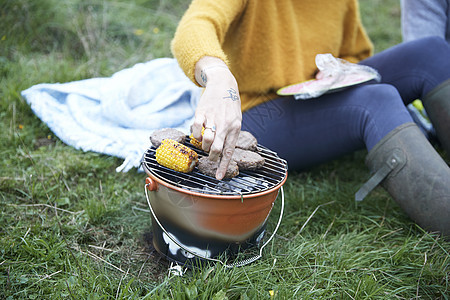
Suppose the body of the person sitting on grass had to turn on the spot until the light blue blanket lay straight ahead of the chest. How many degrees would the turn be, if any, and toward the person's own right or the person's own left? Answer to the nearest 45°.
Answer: approximately 135° to the person's own right

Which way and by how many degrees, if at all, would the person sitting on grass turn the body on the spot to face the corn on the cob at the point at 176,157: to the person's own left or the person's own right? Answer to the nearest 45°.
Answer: approximately 90° to the person's own right

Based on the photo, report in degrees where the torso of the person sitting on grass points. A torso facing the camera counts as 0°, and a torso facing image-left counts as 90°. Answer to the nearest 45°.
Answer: approximately 315°

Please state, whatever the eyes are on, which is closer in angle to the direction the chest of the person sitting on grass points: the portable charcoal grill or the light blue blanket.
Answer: the portable charcoal grill
